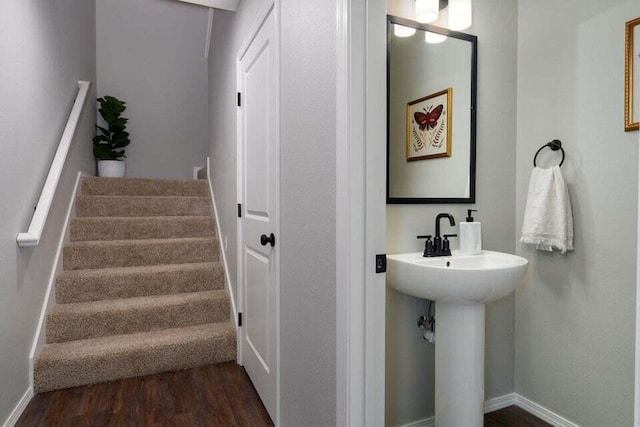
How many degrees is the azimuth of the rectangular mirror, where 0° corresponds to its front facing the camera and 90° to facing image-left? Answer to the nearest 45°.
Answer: approximately 315°

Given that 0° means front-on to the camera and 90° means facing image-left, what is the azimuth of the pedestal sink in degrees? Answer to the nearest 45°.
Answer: approximately 315°

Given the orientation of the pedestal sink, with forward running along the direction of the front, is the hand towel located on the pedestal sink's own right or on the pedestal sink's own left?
on the pedestal sink's own left
